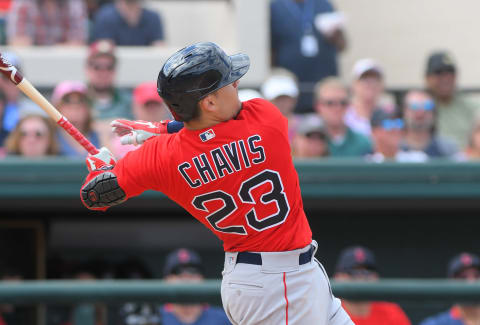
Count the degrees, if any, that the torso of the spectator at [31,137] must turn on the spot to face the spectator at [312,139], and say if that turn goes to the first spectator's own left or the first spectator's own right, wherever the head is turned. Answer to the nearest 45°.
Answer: approximately 90° to the first spectator's own left

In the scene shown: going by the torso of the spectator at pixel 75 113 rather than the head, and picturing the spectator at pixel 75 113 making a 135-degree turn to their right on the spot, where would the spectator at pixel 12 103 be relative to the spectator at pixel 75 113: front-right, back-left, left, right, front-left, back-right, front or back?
front

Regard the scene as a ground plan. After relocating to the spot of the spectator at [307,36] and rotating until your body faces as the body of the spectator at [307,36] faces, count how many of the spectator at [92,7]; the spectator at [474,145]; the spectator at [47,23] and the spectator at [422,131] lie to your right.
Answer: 2

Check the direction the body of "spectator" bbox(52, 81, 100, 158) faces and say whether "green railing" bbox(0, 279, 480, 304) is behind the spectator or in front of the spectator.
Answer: in front

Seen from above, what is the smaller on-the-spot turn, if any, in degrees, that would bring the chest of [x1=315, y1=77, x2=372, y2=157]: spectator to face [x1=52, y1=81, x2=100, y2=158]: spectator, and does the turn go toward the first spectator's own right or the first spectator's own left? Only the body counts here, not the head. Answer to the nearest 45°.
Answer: approximately 90° to the first spectator's own right

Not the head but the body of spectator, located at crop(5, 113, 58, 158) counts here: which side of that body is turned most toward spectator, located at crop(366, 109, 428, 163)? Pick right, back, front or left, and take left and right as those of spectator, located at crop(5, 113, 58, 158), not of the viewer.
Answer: left

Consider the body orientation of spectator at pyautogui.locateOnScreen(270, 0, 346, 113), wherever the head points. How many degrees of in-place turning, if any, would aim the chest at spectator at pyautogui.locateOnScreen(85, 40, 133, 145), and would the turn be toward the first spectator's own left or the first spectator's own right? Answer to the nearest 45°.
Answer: approximately 45° to the first spectator's own right

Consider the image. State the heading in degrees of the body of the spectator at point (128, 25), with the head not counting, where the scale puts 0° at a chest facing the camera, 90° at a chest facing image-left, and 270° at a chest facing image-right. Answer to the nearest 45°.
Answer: approximately 0°
